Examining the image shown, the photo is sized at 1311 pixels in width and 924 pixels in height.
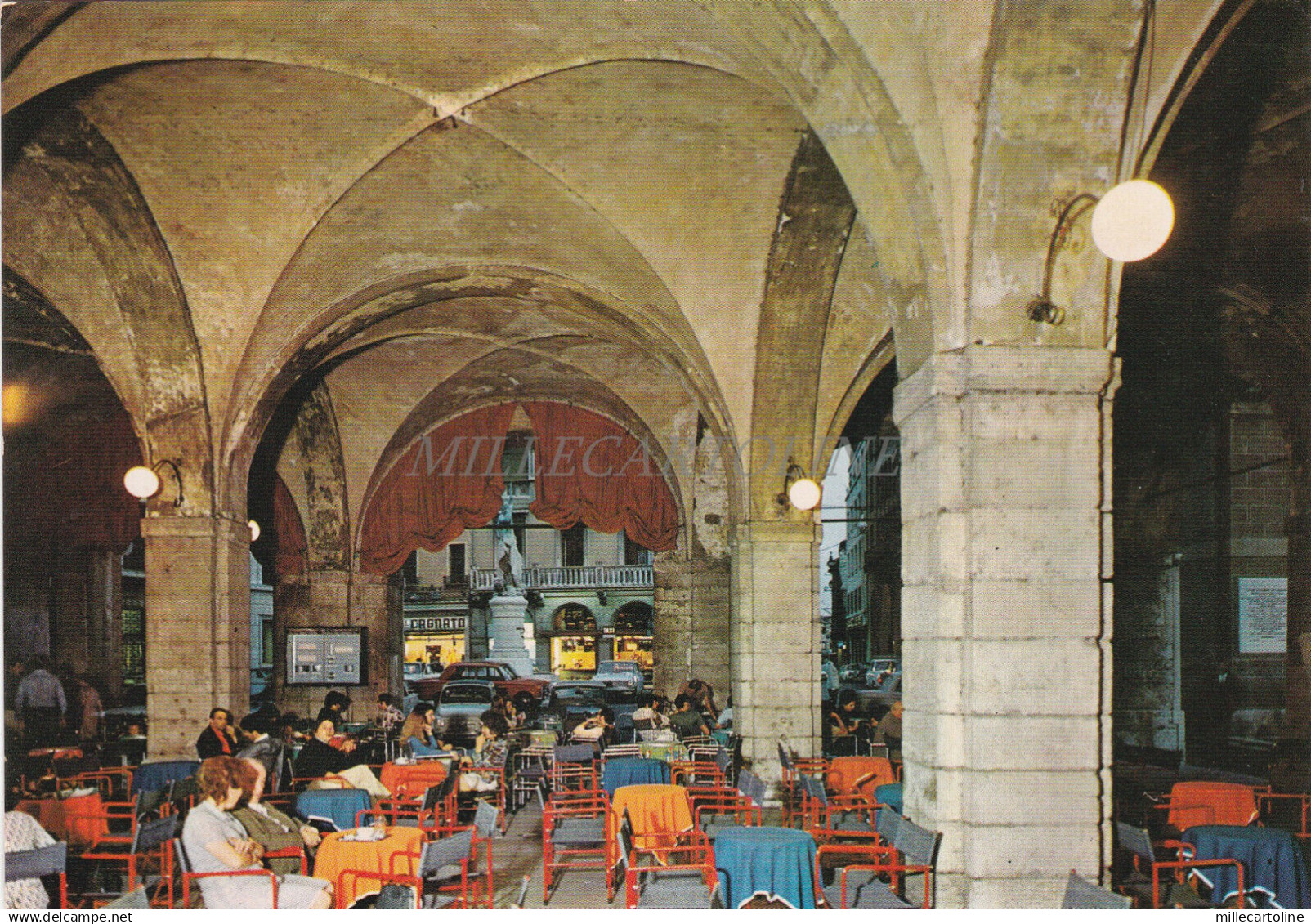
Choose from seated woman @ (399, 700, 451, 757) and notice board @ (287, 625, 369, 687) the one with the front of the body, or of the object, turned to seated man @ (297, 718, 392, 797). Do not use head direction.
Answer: the notice board

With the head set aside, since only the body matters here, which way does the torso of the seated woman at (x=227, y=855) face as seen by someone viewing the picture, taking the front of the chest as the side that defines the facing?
to the viewer's right

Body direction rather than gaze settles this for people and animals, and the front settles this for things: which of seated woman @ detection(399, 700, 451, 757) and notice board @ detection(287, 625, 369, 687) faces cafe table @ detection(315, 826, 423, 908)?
the notice board

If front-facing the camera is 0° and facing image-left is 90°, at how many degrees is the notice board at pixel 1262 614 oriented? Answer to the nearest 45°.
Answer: approximately 0°

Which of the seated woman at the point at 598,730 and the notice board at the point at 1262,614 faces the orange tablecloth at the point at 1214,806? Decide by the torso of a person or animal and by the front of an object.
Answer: the notice board
